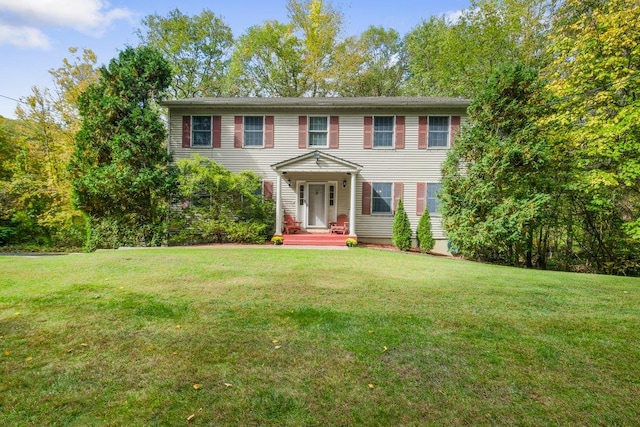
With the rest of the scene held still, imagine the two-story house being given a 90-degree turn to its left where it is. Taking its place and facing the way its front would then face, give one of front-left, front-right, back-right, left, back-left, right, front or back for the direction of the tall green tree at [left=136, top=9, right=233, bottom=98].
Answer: back-left

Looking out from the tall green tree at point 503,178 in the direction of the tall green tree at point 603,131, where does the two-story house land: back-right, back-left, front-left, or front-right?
back-left

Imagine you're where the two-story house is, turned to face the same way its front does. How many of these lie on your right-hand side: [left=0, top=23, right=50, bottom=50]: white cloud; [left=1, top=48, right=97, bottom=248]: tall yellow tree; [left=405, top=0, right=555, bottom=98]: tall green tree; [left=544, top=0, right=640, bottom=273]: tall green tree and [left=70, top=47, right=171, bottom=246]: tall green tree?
3

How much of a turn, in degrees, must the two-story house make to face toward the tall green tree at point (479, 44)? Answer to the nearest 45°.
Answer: approximately 135° to its left

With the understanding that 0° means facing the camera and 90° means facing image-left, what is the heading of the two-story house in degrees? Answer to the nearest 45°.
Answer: approximately 0°

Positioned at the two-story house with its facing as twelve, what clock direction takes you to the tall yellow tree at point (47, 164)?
The tall yellow tree is roughly at 3 o'clock from the two-story house.

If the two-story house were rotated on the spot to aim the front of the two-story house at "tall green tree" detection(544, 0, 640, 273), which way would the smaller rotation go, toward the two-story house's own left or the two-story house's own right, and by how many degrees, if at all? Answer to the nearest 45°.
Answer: approximately 45° to the two-story house's own left

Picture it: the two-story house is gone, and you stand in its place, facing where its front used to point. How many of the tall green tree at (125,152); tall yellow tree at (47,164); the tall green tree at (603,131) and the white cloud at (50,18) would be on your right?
3

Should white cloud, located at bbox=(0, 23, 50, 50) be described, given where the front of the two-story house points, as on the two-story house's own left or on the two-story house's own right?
on the two-story house's own right

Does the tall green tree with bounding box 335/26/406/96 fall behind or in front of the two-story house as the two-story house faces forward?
behind

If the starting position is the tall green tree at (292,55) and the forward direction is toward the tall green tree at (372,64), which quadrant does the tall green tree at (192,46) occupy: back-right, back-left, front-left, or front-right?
back-left

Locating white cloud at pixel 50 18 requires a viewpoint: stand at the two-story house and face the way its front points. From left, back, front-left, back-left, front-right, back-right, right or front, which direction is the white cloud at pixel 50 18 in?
right

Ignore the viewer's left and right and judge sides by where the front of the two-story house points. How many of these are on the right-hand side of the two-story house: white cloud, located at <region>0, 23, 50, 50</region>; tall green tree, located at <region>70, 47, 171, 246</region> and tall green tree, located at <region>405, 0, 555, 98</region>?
2

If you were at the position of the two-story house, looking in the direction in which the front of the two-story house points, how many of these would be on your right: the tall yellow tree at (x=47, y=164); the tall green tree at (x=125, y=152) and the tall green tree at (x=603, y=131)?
2
